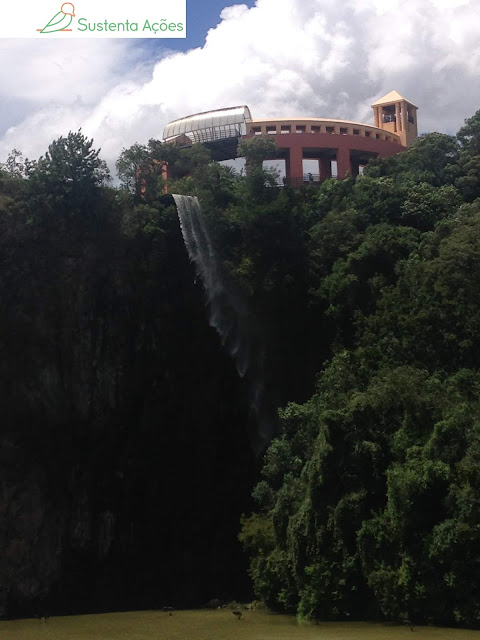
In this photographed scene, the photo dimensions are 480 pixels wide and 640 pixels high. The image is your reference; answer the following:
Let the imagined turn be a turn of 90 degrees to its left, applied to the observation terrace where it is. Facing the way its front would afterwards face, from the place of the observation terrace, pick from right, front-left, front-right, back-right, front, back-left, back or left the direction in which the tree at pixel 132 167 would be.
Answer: back-right

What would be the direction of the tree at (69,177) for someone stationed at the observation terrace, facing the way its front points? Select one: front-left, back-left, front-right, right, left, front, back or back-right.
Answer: front-right

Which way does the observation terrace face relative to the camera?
toward the camera
